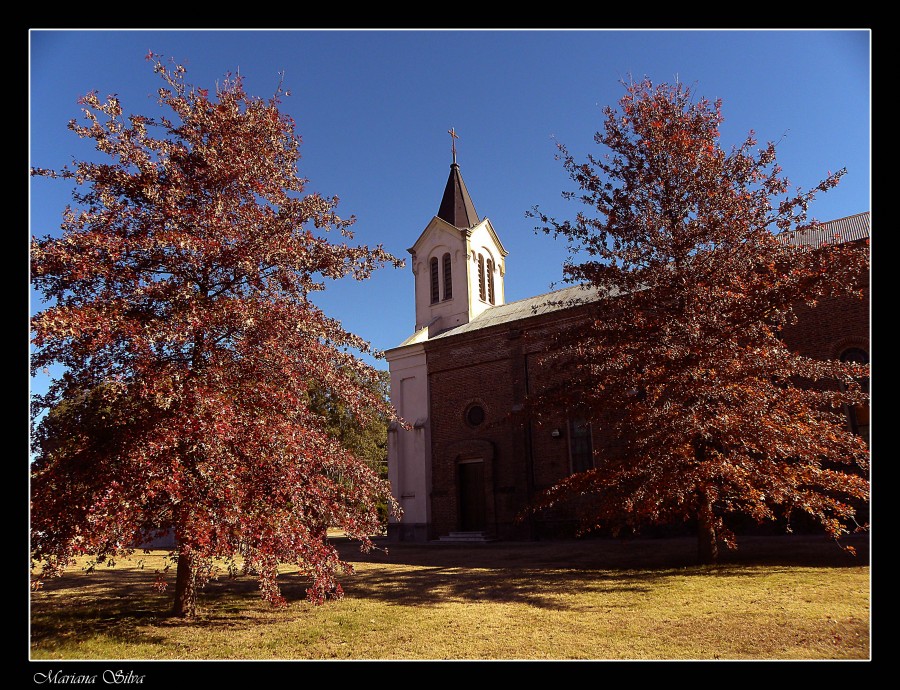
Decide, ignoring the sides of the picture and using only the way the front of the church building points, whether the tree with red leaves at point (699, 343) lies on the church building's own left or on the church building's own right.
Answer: on the church building's own left

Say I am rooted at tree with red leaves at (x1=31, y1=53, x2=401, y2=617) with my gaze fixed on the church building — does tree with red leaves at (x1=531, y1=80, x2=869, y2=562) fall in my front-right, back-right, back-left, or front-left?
front-right
